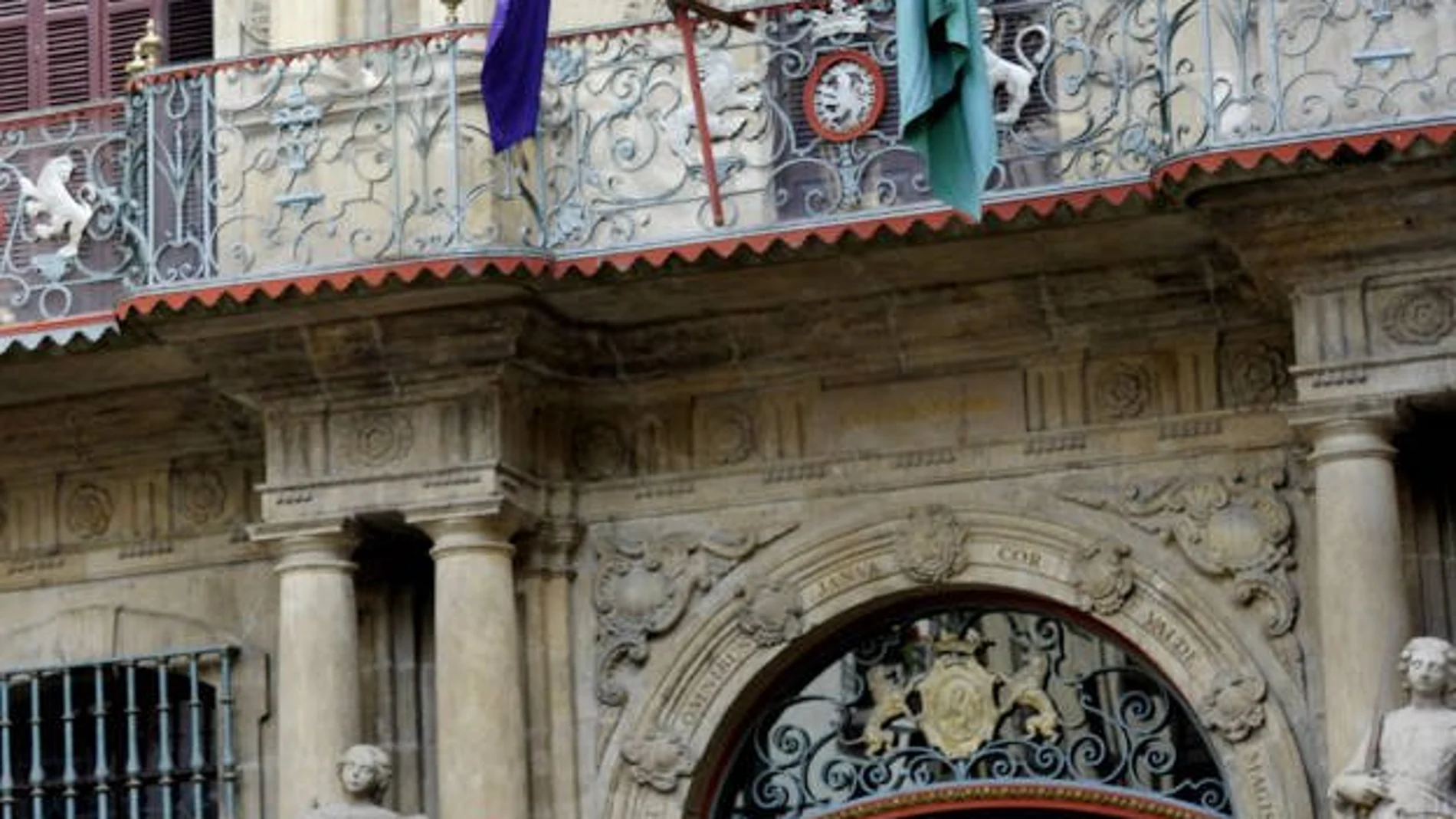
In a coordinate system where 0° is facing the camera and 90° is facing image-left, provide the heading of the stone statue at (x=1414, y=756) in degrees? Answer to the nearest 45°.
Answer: approximately 0°

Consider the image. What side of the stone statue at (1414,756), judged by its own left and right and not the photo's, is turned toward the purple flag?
right

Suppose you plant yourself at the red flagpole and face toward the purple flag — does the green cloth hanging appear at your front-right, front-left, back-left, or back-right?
back-left

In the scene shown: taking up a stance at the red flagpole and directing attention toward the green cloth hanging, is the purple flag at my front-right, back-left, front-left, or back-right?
back-right
